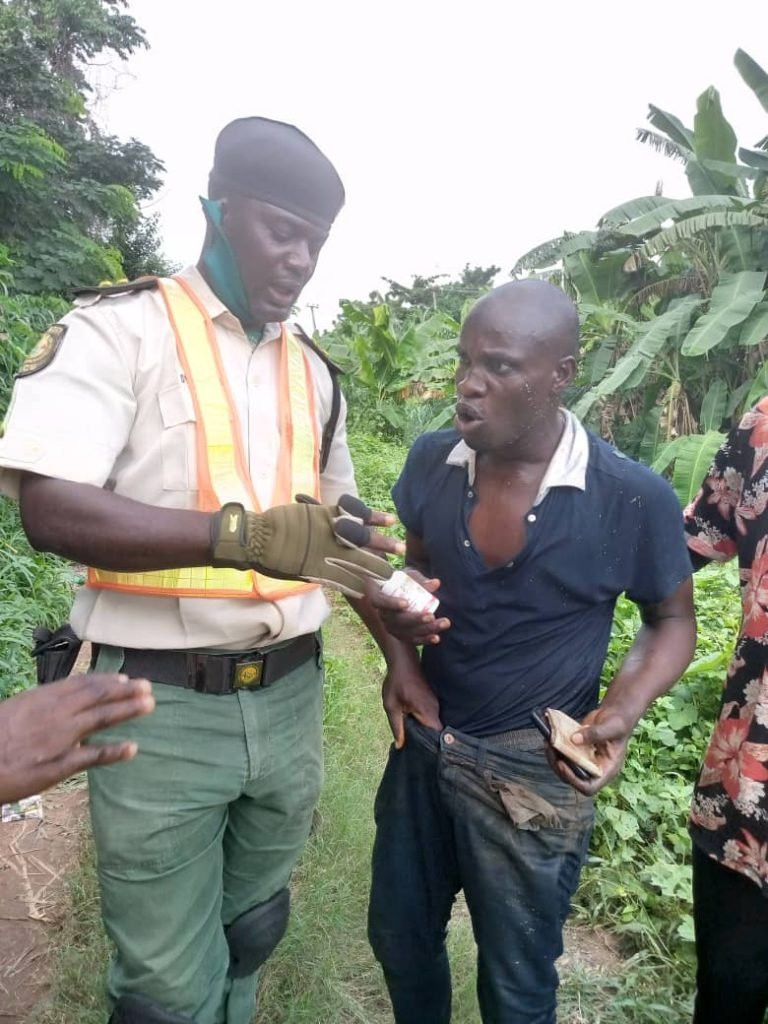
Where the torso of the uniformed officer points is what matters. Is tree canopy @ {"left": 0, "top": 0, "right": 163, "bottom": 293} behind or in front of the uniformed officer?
behind

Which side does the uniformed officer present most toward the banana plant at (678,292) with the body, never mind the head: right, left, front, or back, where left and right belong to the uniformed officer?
left

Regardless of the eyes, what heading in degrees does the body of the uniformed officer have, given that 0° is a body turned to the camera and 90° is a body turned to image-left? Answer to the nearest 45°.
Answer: approximately 315°

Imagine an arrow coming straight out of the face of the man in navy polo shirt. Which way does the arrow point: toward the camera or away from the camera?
toward the camera

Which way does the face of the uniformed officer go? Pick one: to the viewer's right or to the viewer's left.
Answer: to the viewer's right
